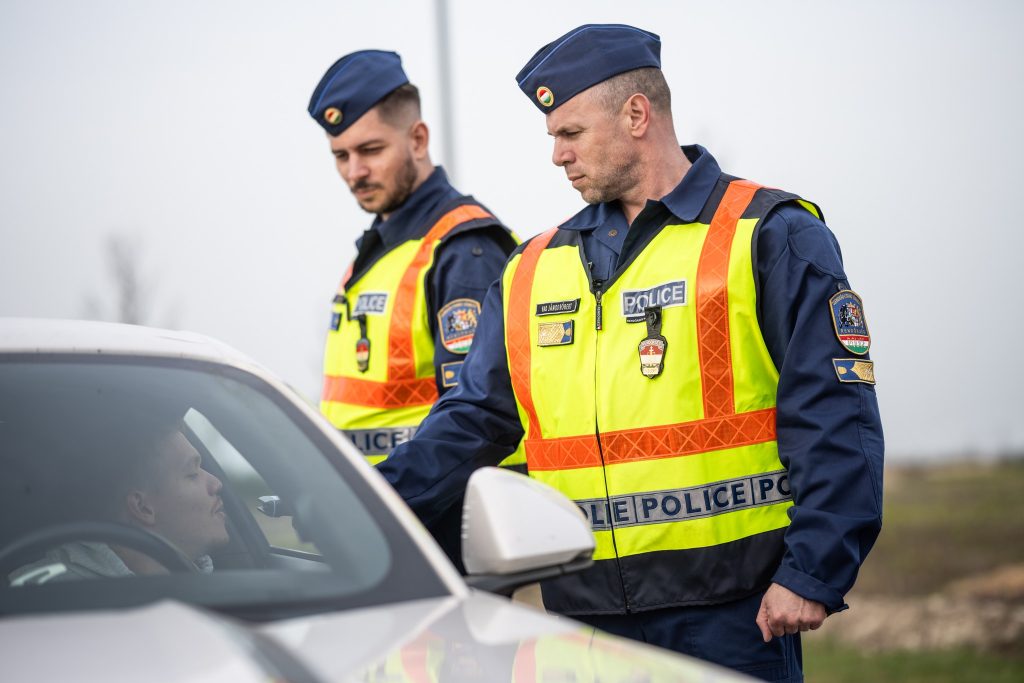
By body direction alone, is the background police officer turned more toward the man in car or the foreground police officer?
the man in car

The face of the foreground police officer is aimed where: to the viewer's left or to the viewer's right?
to the viewer's left

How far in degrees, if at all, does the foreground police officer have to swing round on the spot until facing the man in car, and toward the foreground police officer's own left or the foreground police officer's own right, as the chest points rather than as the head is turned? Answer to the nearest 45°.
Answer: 0° — they already face them

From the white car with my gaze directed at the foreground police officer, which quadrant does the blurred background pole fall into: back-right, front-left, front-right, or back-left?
front-left

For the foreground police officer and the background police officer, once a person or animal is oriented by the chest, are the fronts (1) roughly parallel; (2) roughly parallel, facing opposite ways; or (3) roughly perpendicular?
roughly parallel

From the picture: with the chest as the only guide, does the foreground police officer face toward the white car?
yes

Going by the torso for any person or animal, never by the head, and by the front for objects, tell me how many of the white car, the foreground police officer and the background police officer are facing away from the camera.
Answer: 0

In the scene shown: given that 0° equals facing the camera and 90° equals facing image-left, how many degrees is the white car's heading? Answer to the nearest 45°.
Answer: approximately 315°

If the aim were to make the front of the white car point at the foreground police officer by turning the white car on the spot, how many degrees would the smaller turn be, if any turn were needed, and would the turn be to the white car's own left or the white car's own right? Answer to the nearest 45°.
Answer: approximately 90° to the white car's own left

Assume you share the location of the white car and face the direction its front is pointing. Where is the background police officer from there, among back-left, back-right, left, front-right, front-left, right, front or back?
back-left

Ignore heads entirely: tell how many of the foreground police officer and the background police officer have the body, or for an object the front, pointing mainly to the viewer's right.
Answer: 0

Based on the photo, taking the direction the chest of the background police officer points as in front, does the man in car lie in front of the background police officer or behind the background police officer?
in front

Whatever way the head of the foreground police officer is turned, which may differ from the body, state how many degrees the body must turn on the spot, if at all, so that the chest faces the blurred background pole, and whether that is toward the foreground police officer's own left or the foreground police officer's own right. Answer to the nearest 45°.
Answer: approximately 135° to the foreground police officer's own right

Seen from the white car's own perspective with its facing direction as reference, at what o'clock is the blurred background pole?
The blurred background pole is roughly at 8 o'clock from the white car.

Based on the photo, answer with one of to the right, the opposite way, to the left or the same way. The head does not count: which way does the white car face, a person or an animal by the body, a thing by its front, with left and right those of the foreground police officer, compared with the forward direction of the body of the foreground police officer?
to the left

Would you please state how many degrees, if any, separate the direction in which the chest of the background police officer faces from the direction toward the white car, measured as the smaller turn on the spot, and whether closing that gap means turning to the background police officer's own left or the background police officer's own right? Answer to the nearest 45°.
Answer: approximately 45° to the background police officer's own left

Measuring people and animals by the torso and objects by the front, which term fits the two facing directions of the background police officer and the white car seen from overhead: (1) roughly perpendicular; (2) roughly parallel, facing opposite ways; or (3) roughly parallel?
roughly perpendicular

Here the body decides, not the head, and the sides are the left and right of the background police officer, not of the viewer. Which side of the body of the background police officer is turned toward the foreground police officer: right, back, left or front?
left
